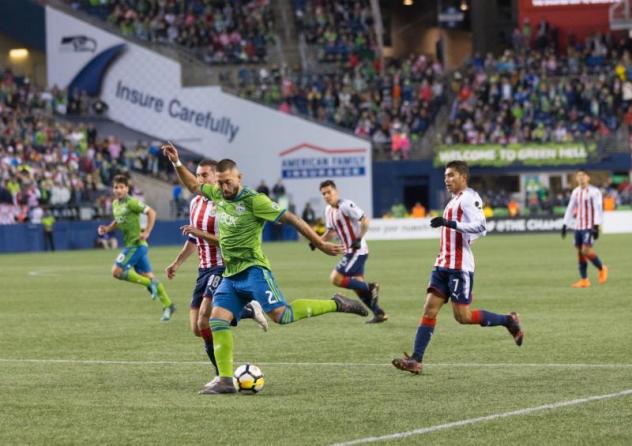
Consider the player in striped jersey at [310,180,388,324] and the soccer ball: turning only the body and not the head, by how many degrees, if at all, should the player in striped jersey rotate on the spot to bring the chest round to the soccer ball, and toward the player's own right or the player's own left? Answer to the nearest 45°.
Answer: approximately 45° to the player's own left

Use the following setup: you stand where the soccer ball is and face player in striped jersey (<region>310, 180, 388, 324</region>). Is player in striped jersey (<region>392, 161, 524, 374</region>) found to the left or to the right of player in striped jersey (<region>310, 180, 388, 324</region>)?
right

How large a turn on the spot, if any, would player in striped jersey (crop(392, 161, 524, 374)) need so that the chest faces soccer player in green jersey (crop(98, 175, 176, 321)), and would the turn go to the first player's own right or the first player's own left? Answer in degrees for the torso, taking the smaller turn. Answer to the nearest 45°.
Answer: approximately 90° to the first player's own right

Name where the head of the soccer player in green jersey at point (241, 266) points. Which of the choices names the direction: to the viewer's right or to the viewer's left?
to the viewer's left

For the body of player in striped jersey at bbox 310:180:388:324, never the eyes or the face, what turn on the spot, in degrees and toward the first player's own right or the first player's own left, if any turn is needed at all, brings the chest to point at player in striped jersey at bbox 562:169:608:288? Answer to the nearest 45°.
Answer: approximately 180°

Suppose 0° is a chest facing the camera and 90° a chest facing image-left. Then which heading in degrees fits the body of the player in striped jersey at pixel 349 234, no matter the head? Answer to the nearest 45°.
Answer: approximately 45°

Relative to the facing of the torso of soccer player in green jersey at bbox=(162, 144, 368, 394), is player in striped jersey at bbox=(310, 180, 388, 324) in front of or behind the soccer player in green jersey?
behind
